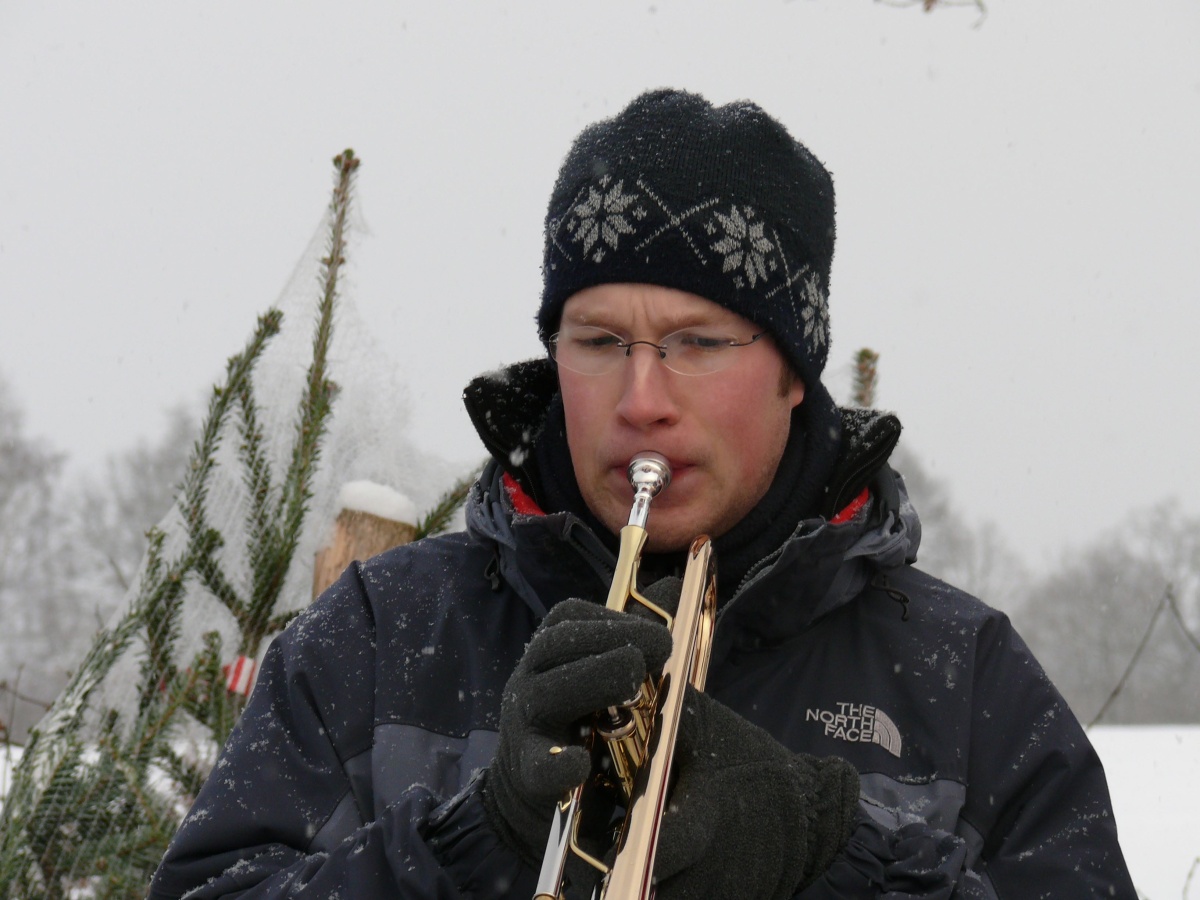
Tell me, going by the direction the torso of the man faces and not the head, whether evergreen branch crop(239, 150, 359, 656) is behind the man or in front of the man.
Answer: behind

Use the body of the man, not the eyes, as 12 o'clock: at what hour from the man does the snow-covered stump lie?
The snow-covered stump is roughly at 5 o'clock from the man.

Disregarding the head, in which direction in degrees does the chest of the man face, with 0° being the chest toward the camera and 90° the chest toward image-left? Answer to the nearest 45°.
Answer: approximately 0°

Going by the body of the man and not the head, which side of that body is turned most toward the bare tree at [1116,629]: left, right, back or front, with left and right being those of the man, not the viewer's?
back

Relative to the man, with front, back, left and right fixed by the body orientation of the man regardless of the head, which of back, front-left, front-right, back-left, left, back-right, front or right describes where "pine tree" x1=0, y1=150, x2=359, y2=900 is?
back-right
